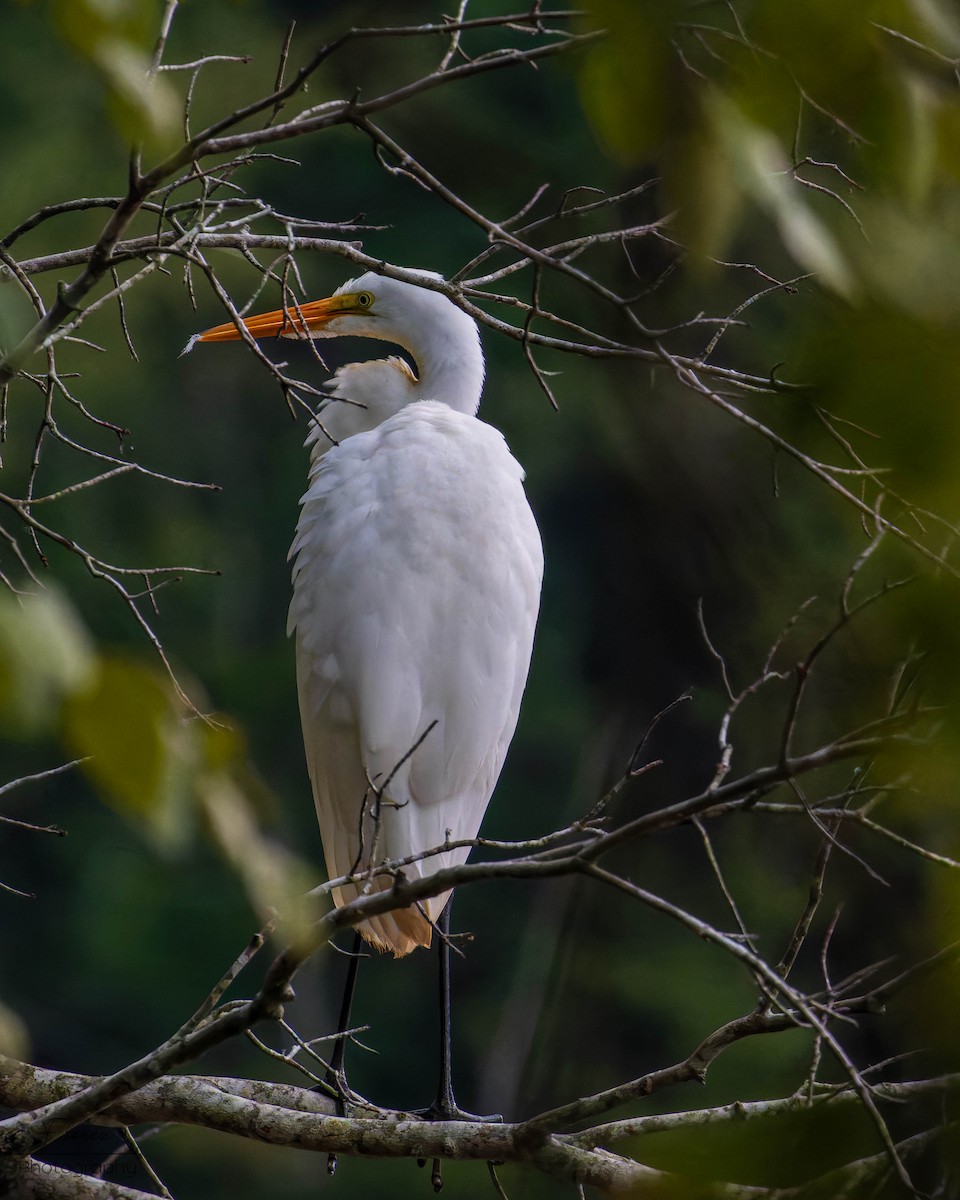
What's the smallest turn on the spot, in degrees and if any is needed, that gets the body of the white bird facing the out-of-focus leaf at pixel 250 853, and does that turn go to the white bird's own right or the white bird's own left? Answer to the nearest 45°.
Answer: approximately 135° to the white bird's own left

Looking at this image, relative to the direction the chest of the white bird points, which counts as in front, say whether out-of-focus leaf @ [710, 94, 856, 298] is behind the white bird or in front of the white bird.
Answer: behind

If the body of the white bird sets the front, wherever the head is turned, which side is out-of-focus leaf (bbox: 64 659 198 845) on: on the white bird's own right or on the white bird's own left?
on the white bird's own left

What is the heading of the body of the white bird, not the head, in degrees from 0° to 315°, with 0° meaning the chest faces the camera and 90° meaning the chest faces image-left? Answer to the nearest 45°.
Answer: approximately 135°

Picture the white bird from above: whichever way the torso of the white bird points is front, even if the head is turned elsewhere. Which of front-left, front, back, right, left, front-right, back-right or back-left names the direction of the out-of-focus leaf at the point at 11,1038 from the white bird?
back-left

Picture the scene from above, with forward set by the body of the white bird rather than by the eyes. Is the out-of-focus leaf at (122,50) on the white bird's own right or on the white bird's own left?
on the white bird's own left

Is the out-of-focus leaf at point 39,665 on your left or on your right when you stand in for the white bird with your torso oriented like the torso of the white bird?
on your left
